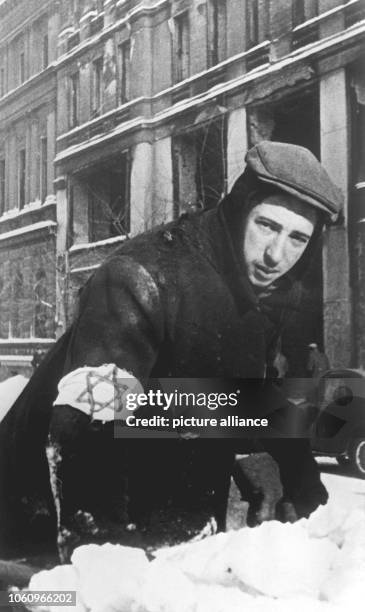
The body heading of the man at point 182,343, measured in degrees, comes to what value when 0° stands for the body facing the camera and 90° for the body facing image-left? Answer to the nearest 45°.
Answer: approximately 315°
